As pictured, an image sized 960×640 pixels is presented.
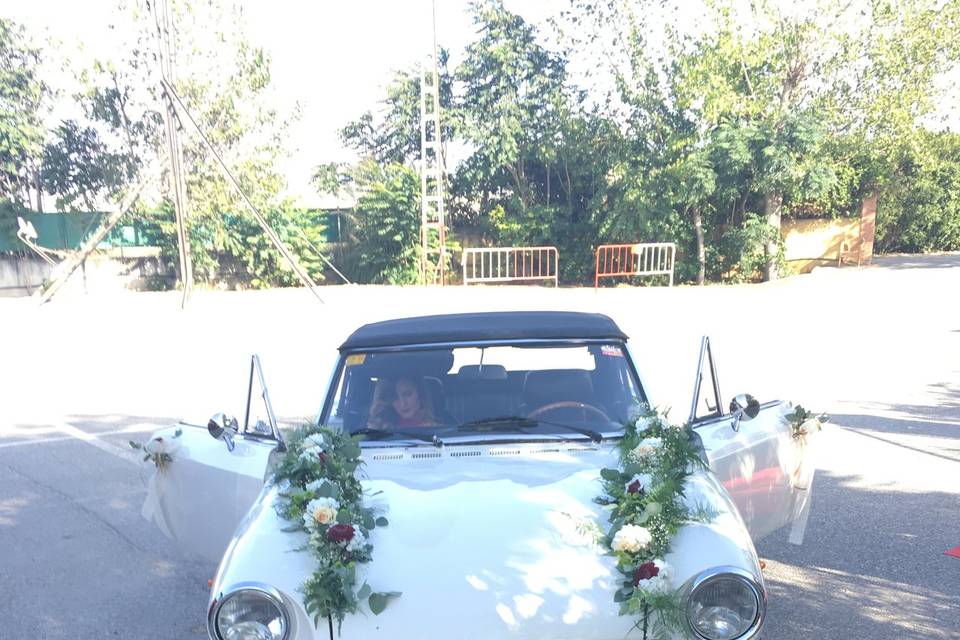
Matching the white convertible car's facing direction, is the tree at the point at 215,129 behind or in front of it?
behind

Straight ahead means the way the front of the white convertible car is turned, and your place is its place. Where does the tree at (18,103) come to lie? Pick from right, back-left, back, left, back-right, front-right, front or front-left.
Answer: back-right

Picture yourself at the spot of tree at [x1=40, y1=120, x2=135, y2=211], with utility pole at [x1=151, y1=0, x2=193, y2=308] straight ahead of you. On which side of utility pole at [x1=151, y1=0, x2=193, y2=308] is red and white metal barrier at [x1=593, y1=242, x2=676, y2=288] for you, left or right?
left

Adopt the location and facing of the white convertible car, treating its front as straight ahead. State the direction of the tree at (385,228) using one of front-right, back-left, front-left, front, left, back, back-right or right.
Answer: back

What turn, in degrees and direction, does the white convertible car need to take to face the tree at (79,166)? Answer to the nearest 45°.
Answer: approximately 135° to its right

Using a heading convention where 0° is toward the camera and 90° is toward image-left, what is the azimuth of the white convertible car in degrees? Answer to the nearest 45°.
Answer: approximately 0°

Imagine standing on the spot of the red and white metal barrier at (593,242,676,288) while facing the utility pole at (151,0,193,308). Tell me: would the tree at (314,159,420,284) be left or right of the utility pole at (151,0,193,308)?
right

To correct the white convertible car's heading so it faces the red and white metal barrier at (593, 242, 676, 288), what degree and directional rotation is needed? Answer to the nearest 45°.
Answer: approximately 180°
